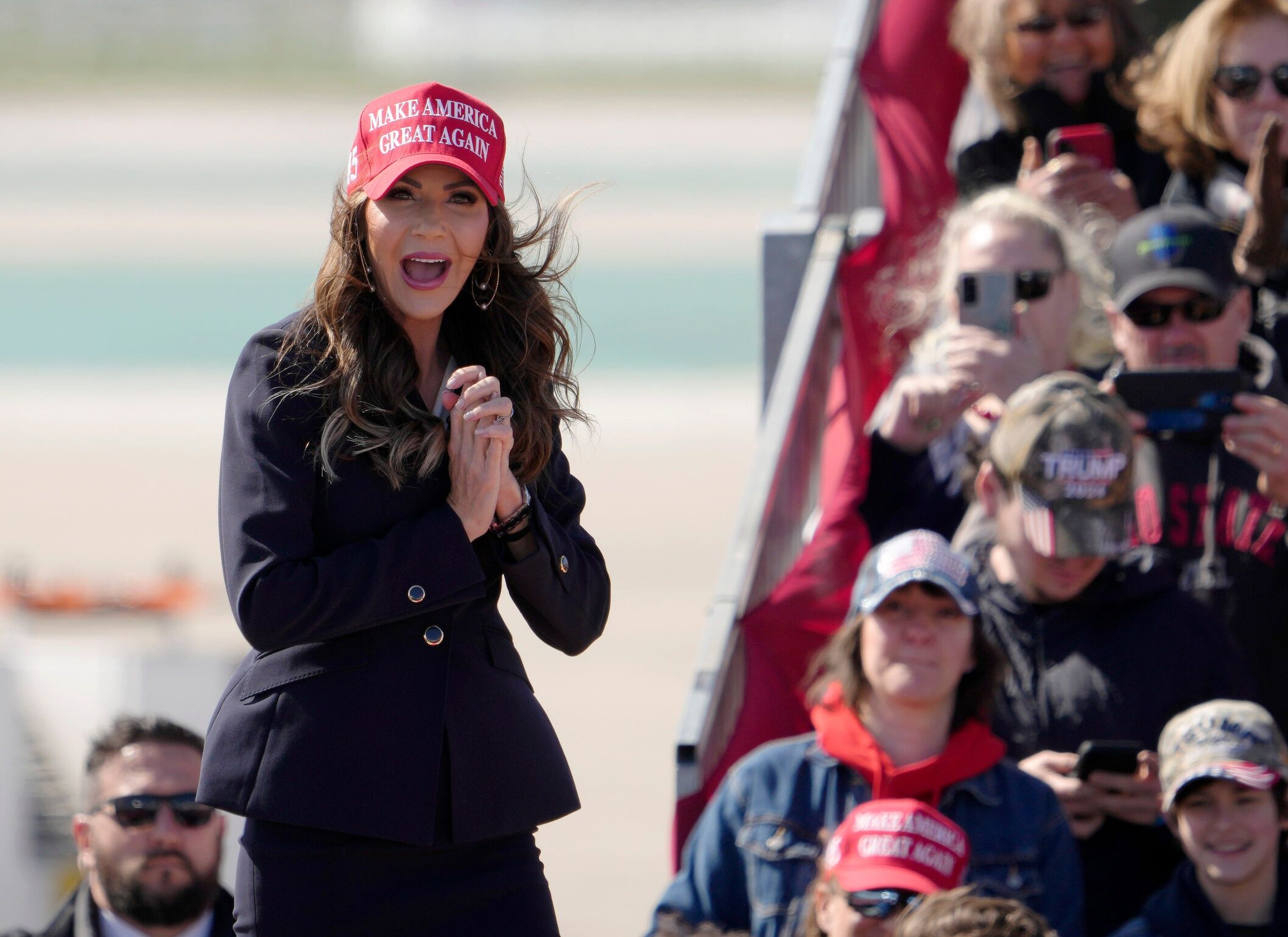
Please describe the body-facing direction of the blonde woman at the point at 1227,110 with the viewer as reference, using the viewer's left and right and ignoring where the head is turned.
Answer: facing the viewer and to the right of the viewer

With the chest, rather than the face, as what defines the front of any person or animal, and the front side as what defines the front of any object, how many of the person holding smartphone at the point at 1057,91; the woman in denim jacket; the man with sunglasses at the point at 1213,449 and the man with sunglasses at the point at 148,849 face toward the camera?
4

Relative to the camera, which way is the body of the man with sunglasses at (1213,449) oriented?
toward the camera

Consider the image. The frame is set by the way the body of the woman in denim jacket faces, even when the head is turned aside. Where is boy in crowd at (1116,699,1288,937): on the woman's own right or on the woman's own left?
on the woman's own left

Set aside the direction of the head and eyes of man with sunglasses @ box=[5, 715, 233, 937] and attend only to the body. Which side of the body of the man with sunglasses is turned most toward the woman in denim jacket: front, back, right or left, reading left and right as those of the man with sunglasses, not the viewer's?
left

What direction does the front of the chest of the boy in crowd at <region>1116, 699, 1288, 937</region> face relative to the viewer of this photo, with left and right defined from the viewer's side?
facing the viewer

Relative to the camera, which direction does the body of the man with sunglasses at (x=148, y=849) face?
toward the camera

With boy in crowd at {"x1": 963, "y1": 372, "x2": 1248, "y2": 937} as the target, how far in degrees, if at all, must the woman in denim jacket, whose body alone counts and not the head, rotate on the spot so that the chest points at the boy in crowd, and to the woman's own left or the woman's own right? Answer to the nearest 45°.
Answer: approximately 135° to the woman's own left

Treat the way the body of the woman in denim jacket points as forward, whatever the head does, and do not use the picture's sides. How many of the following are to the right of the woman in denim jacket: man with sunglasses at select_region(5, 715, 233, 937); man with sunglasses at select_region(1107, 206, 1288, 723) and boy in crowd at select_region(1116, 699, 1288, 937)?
1
